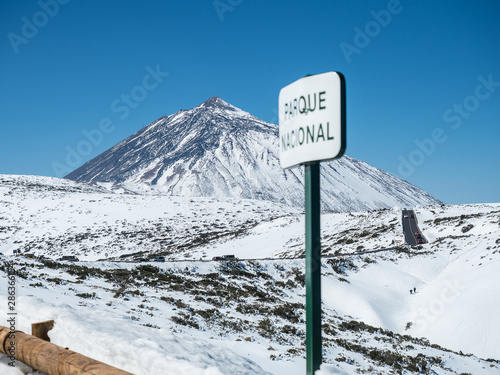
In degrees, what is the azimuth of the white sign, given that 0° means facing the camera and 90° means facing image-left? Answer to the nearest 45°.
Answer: approximately 45°

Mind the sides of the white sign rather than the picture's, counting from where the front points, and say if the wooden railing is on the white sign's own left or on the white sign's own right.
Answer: on the white sign's own right
